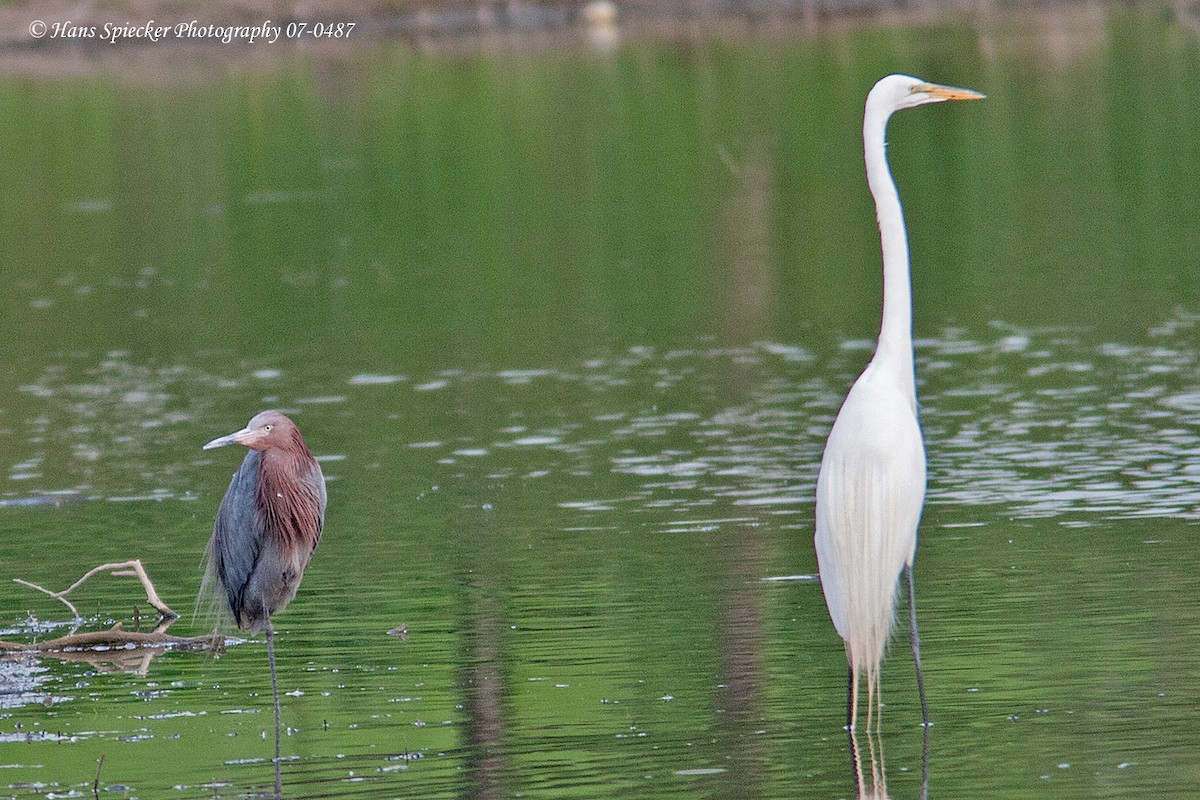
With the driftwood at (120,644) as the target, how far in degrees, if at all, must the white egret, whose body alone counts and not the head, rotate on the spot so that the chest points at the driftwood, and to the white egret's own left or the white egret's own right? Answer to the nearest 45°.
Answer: approximately 135° to the white egret's own left

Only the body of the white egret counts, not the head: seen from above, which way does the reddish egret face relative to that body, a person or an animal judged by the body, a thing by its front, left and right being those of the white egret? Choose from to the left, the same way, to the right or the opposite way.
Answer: to the right
